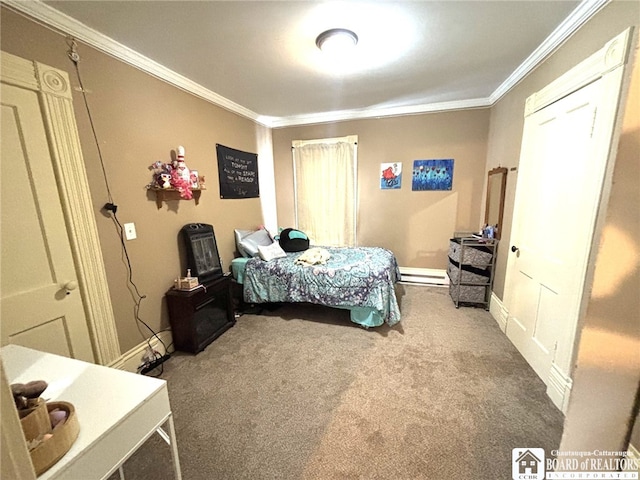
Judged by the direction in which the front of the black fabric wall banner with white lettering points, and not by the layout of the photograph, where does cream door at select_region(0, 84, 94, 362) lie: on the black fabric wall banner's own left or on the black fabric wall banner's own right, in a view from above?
on the black fabric wall banner's own right

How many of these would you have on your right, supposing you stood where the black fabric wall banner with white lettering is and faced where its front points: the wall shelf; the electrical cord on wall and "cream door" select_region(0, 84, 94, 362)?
3

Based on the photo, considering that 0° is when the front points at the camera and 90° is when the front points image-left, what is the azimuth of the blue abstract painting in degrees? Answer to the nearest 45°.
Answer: approximately 0°

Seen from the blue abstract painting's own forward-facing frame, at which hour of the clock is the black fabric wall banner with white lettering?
The black fabric wall banner with white lettering is roughly at 2 o'clock from the blue abstract painting.

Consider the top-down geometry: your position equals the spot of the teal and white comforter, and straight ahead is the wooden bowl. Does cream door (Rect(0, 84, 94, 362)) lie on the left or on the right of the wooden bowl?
right

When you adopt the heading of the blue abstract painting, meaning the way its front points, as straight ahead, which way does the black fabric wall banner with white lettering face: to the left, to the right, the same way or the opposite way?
to the left

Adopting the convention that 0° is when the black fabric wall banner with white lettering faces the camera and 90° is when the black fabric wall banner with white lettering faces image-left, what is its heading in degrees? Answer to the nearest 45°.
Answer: approximately 315°

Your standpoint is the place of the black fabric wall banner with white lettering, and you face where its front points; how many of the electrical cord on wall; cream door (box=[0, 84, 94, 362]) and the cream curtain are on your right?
2

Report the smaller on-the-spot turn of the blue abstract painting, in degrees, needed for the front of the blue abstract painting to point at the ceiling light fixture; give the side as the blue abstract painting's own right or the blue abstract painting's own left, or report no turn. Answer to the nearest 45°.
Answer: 0° — it already faces it

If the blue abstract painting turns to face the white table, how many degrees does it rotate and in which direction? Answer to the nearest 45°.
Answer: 0° — it already faces it
